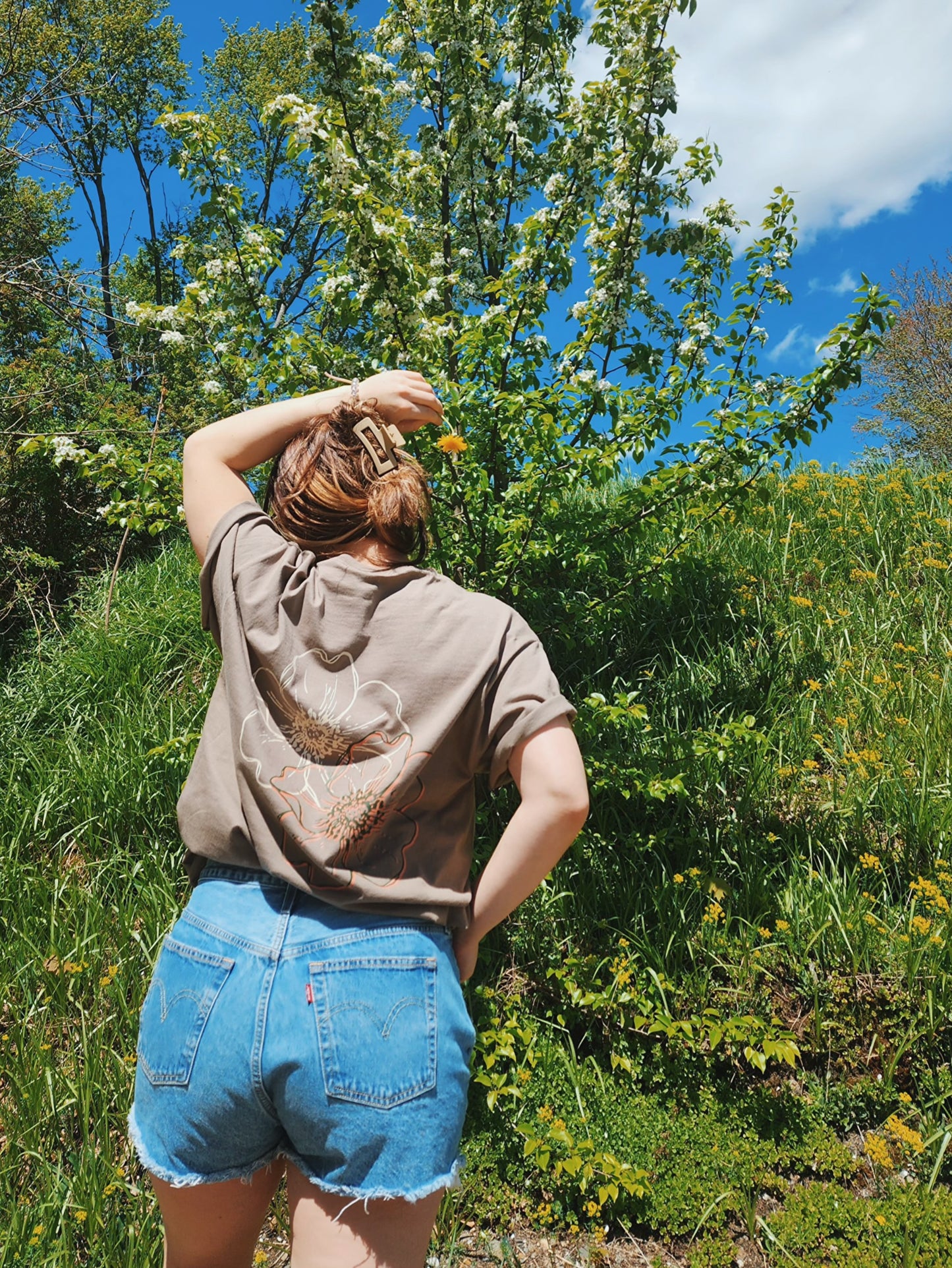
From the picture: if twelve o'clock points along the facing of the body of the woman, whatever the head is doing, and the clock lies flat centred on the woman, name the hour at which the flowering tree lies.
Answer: The flowering tree is roughly at 12 o'clock from the woman.

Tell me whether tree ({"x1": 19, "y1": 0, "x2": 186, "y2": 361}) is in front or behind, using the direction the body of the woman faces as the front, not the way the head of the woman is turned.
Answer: in front

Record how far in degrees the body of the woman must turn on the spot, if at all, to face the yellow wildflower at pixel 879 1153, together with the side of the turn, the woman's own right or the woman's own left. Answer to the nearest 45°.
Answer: approximately 45° to the woman's own right

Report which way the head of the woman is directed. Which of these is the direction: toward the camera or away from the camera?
away from the camera

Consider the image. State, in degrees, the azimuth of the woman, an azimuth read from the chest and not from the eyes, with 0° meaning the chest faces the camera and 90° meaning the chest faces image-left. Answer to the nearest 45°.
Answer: approximately 180°

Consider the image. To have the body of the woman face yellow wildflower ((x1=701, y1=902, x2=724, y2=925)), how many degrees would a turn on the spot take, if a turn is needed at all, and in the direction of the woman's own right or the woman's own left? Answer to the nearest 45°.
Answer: approximately 45° to the woman's own right
